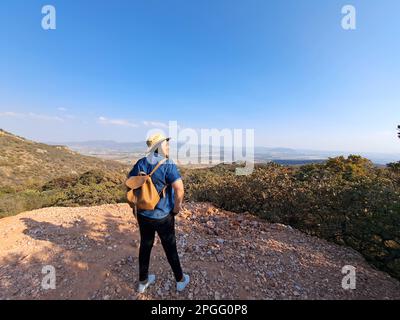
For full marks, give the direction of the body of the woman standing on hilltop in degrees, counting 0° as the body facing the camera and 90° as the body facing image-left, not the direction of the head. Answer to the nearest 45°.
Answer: approximately 225°
